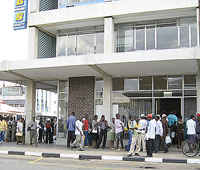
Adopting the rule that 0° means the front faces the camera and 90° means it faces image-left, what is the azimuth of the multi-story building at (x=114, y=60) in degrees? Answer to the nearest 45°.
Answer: approximately 0°

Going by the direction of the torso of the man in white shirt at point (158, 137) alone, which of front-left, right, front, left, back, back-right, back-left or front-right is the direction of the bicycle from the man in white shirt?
back-left

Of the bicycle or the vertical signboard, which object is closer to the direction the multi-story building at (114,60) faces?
the bicycle

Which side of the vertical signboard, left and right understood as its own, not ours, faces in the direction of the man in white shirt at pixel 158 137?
left

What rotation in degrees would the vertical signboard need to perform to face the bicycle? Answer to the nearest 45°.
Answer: approximately 90° to its left

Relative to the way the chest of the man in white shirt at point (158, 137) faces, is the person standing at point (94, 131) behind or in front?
in front

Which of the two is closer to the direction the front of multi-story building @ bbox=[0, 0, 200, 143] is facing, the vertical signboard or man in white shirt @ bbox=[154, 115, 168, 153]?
the man in white shirt
